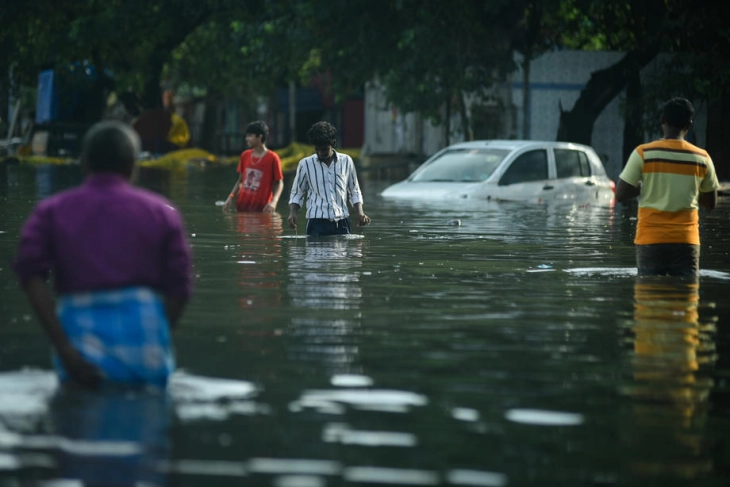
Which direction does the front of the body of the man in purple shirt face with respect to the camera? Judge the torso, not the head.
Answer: away from the camera

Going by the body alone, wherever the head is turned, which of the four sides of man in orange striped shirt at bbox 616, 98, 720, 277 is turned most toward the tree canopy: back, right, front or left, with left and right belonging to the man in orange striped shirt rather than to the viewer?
front

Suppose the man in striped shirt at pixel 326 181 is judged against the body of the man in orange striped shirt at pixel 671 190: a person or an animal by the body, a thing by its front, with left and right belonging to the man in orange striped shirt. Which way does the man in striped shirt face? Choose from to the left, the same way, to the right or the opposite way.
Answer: the opposite way

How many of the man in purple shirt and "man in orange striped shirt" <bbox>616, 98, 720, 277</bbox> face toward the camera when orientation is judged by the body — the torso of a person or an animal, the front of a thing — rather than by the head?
0

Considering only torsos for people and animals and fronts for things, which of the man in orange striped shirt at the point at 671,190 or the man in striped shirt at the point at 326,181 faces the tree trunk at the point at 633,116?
the man in orange striped shirt

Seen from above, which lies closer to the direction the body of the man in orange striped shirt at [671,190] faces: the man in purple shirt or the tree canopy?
the tree canopy

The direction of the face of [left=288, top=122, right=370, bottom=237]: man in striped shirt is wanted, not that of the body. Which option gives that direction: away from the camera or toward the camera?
toward the camera

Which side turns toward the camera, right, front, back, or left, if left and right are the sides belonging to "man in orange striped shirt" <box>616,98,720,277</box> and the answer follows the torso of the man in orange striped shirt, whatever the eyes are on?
back

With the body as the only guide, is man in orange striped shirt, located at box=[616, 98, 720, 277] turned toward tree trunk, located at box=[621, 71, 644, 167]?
yes

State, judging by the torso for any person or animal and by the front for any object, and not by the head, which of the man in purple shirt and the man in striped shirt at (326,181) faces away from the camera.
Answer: the man in purple shirt

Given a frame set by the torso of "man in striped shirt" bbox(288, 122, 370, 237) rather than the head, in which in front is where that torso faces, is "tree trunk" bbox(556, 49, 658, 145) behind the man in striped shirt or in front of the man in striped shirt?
behind

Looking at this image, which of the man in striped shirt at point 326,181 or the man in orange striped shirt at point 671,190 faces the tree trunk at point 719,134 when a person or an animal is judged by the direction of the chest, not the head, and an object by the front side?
the man in orange striped shirt

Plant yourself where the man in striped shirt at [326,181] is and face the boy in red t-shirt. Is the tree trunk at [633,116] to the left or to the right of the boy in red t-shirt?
right

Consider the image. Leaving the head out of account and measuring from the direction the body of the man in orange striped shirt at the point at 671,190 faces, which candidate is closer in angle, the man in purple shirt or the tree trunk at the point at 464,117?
the tree trunk

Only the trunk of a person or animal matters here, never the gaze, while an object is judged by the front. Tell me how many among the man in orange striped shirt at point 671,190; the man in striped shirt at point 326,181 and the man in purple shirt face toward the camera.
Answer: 1

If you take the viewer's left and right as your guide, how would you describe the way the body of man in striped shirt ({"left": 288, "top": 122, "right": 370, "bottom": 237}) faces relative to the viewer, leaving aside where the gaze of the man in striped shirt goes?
facing the viewer

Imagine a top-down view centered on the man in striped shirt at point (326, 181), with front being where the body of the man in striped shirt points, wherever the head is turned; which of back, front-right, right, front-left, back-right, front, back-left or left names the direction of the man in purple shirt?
front

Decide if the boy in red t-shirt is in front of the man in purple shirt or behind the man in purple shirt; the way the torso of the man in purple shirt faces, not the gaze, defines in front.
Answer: in front

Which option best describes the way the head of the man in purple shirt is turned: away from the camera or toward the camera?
away from the camera
